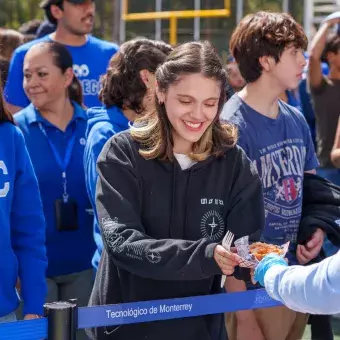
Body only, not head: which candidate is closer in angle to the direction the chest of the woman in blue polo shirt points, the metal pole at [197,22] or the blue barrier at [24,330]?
the blue barrier

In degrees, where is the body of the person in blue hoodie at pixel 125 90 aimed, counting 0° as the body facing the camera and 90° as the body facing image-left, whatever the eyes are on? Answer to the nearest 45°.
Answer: approximately 225°

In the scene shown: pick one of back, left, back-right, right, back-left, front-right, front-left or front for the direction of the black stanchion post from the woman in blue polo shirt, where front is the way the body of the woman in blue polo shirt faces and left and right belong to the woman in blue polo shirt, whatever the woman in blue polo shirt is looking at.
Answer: front

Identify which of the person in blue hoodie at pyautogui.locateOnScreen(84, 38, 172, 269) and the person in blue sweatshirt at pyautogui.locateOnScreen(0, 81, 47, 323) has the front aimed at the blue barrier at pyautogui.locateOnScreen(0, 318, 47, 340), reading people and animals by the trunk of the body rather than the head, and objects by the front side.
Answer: the person in blue sweatshirt

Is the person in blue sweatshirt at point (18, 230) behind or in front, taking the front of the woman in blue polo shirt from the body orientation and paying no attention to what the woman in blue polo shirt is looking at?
in front

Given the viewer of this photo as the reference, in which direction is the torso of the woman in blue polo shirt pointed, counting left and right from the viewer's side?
facing the viewer

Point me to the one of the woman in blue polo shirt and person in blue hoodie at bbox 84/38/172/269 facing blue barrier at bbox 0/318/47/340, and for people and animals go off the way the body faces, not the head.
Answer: the woman in blue polo shirt

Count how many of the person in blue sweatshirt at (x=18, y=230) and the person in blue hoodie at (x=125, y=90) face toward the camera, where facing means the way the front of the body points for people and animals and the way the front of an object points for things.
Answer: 1

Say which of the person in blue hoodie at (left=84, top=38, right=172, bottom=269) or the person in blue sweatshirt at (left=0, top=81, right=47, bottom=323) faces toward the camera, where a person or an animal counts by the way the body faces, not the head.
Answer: the person in blue sweatshirt
